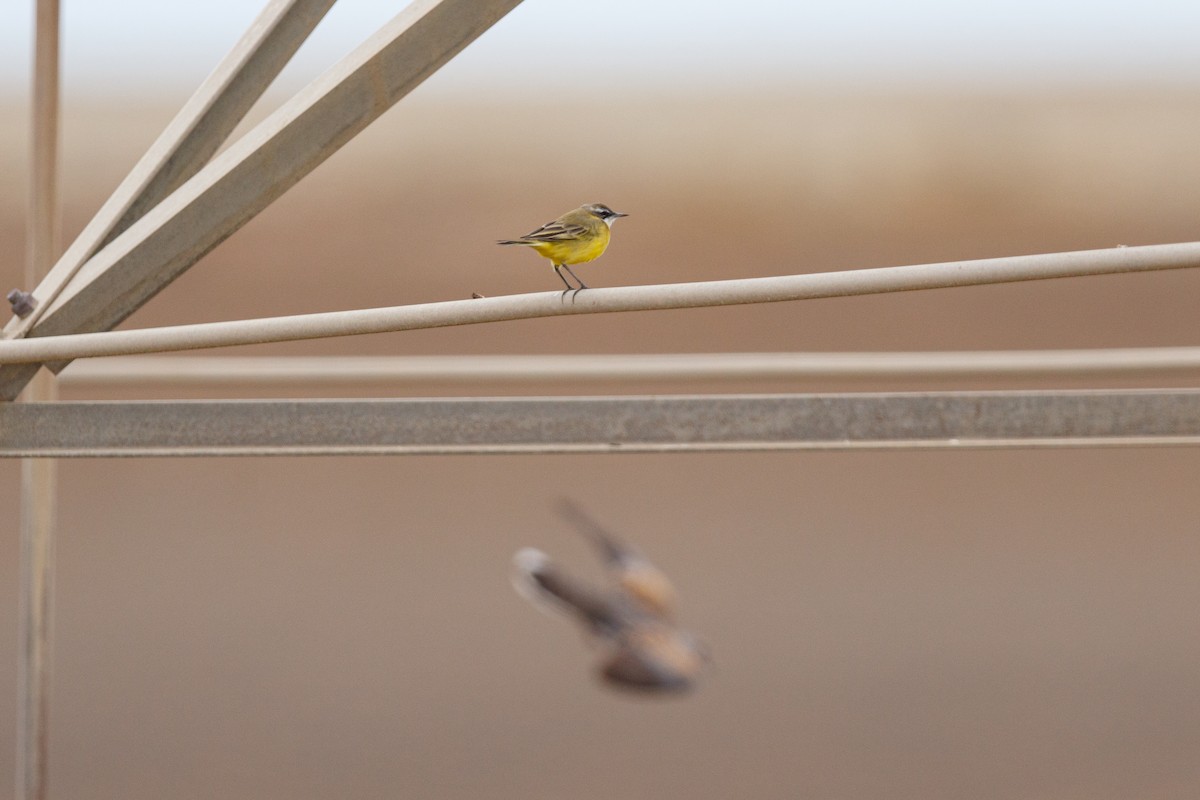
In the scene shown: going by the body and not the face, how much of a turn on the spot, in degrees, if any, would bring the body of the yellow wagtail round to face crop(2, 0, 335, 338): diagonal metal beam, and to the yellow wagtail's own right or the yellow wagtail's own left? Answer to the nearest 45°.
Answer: approximately 135° to the yellow wagtail's own right

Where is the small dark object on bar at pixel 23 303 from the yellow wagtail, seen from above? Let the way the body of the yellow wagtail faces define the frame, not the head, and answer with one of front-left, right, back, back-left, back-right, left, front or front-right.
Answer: back-right

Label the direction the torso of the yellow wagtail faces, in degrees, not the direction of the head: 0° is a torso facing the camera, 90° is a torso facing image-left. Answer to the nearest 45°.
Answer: approximately 270°

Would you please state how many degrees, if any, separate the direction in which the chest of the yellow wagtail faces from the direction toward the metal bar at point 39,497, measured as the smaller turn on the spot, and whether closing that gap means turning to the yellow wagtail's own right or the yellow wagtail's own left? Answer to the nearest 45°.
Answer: approximately 180°
